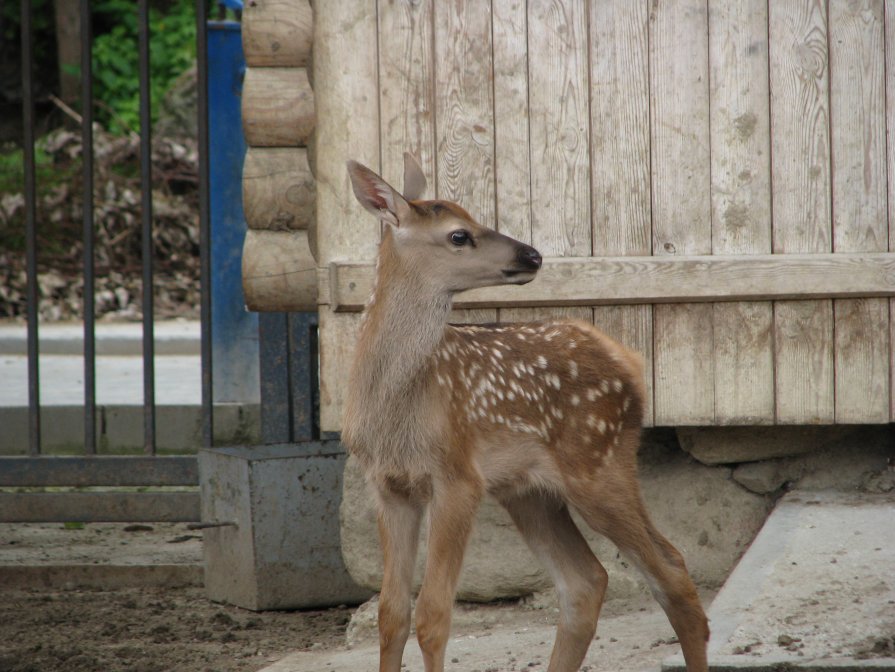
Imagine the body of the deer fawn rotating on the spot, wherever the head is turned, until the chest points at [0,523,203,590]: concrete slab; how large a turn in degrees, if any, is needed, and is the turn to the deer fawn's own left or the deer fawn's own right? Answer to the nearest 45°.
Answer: approximately 90° to the deer fawn's own right

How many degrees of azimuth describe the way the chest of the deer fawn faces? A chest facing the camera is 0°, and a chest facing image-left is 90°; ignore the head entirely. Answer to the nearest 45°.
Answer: approximately 45°

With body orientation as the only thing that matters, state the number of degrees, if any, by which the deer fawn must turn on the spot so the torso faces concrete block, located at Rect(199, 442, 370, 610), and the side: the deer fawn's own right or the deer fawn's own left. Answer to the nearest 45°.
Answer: approximately 90° to the deer fawn's own right

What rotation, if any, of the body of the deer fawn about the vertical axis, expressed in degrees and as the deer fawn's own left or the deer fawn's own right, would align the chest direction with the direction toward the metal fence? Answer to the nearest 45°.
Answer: approximately 90° to the deer fawn's own right

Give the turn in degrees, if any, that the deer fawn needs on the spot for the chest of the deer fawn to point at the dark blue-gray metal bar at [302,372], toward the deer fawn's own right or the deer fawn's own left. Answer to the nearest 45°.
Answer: approximately 90° to the deer fawn's own right

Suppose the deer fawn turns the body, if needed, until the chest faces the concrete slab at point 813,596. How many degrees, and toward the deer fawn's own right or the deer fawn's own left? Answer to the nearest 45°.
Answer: approximately 135° to the deer fawn's own left

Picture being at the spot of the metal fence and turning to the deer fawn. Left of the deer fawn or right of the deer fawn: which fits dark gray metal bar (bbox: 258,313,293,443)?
left

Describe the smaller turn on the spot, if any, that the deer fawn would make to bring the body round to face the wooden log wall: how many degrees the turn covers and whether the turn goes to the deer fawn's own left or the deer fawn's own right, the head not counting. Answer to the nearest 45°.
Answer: approximately 90° to the deer fawn's own right
